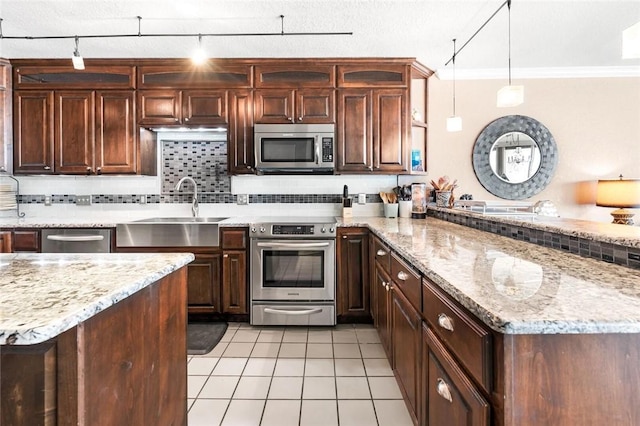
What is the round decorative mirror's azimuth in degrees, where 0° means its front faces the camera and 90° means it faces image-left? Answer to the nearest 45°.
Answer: approximately 0°

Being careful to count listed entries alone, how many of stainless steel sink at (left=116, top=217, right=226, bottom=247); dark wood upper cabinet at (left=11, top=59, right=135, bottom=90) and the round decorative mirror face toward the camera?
3

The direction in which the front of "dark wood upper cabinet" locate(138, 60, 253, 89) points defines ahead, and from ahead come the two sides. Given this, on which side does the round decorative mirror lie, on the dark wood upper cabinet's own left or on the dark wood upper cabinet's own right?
on the dark wood upper cabinet's own left

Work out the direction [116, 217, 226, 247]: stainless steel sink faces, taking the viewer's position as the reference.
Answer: facing the viewer

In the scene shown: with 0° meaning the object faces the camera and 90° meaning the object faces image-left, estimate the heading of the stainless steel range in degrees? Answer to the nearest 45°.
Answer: approximately 0°

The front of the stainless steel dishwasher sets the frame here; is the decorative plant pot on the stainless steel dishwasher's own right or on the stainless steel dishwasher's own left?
on the stainless steel dishwasher's own left

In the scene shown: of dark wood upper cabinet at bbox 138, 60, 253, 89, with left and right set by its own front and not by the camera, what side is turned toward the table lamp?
left
